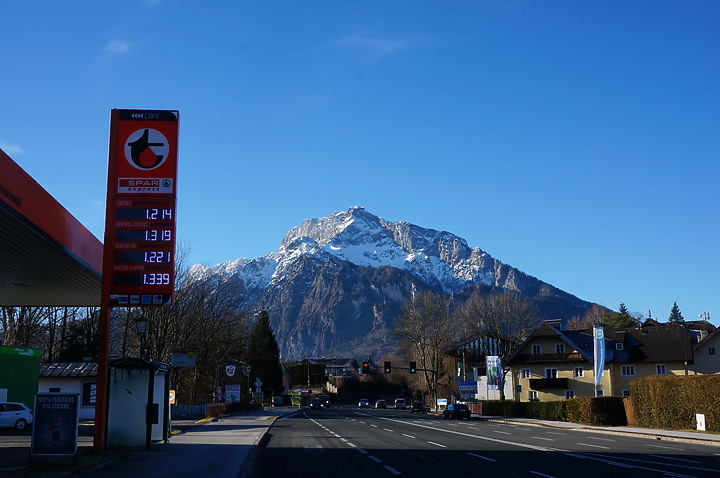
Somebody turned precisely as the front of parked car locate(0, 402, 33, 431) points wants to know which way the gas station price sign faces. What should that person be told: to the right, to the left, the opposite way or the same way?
to the left

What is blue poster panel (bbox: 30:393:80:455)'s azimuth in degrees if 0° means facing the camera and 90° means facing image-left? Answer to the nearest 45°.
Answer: approximately 0°

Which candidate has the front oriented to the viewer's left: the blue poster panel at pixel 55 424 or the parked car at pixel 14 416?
the parked car

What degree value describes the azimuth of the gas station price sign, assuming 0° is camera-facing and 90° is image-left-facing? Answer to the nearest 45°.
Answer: approximately 0°

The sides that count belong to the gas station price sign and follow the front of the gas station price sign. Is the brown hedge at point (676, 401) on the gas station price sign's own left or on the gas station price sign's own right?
on the gas station price sign's own left

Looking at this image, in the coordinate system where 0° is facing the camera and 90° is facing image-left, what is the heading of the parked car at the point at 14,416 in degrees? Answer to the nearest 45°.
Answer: approximately 90°

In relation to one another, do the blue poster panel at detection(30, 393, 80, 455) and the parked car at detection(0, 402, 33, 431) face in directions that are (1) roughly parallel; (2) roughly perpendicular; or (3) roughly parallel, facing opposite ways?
roughly perpendicular
